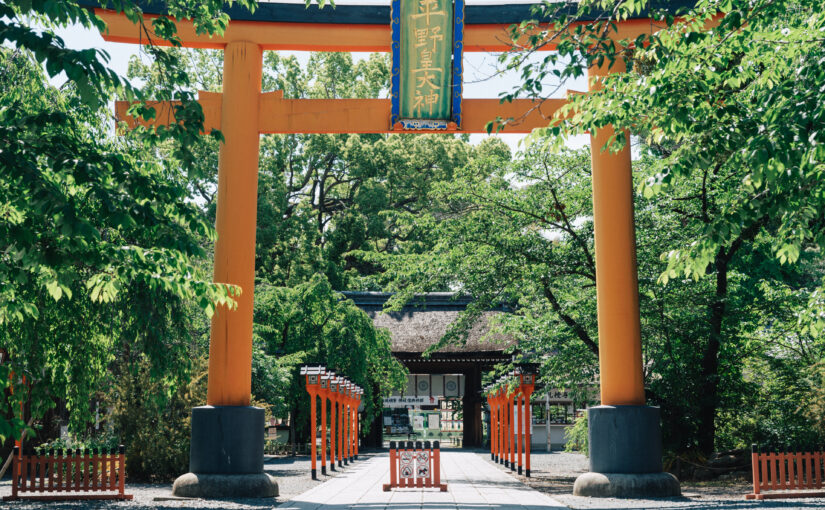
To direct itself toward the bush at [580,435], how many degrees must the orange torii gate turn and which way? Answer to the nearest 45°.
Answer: approximately 135° to its left

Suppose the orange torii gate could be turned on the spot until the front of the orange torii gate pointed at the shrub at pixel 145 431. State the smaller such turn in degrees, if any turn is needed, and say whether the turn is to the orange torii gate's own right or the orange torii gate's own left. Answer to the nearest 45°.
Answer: approximately 135° to the orange torii gate's own right

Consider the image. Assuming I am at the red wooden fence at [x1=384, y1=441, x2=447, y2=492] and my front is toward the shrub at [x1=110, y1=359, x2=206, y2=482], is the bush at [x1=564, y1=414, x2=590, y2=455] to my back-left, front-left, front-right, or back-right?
back-right

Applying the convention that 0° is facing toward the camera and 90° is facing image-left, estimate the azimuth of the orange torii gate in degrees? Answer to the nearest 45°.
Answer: approximately 0°

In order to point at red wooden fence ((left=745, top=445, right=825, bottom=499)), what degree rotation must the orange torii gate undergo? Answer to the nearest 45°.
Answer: approximately 90° to its left
